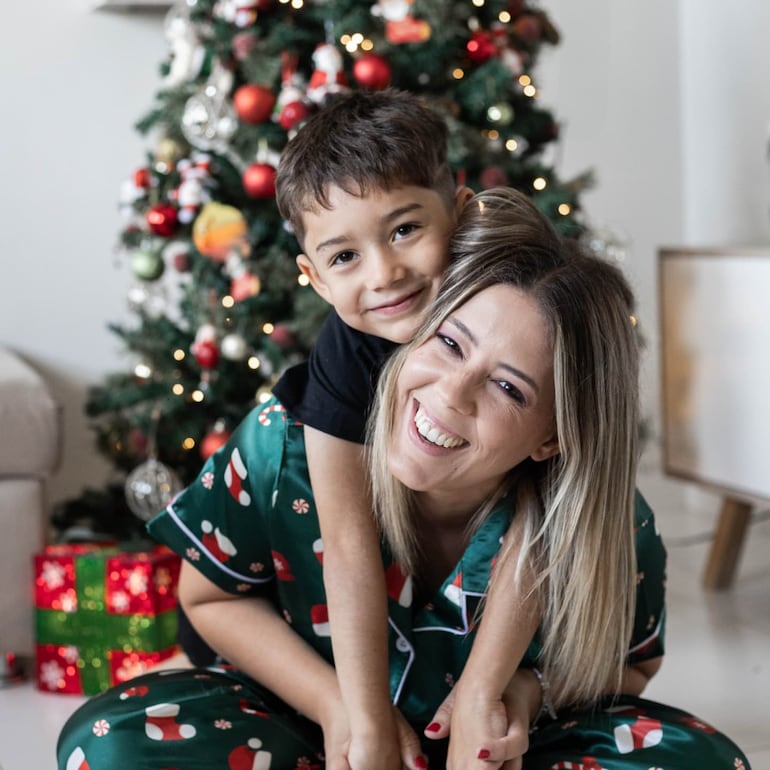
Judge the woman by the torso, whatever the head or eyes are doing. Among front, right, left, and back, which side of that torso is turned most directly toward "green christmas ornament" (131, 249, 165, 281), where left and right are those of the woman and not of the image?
back

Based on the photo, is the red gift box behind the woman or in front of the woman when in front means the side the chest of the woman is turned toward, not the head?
behind

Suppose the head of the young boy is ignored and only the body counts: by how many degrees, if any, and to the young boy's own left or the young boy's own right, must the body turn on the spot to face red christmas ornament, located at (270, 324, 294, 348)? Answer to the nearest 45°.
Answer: approximately 180°

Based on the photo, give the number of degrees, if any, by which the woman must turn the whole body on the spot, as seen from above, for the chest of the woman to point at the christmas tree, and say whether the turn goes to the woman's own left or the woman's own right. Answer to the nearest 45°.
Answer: approximately 180°

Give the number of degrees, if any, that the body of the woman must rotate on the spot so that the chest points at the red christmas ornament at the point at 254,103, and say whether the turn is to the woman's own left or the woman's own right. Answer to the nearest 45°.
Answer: approximately 180°

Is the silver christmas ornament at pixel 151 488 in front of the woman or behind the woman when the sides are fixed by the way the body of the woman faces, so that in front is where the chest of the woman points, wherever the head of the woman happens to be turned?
behind

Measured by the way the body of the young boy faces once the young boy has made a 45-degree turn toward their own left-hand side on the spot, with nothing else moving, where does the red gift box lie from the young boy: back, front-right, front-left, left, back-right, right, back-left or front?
back

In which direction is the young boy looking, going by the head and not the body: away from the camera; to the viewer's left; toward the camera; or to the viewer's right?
toward the camera

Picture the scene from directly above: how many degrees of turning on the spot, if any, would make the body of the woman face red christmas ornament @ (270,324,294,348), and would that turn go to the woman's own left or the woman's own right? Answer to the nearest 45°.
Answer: approximately 180°

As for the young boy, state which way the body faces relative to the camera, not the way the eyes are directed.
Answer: toward the camera

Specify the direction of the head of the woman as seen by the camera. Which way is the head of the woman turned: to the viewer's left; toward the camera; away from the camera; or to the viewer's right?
toward the camera

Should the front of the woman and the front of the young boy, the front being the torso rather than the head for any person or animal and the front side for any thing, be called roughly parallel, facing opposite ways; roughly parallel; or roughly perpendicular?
roughly parallel

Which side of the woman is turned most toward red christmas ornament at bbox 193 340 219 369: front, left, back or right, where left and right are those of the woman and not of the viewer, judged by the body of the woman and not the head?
back

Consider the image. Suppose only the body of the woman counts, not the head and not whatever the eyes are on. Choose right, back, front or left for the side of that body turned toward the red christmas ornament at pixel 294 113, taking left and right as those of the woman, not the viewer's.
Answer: back

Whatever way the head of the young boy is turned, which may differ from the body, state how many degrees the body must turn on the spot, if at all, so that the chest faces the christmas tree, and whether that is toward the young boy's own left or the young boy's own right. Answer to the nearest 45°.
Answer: approximately 180°

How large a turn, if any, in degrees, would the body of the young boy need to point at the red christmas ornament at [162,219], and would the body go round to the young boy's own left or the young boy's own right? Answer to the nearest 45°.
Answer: approximately 180°
